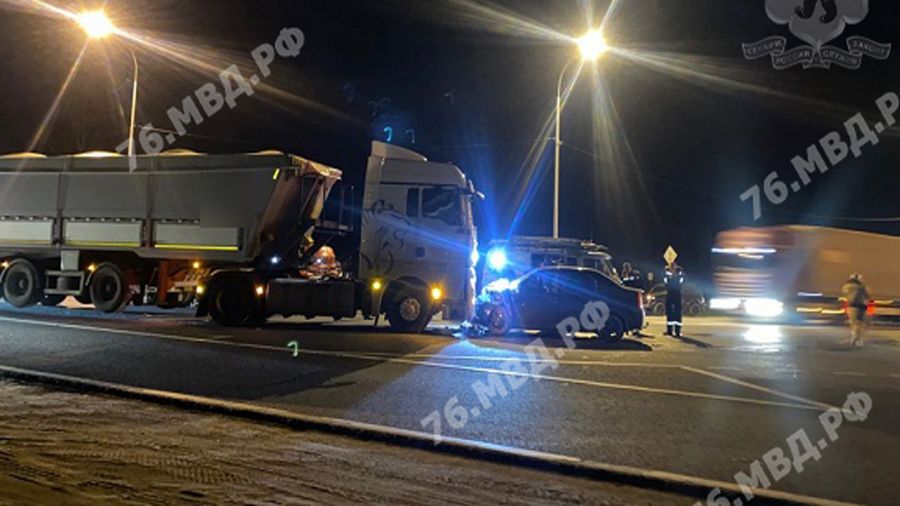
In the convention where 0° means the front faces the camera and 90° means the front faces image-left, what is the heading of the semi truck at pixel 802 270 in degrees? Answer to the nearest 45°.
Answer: approximately 45°

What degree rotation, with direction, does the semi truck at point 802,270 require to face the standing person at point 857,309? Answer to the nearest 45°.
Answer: approximately 45° to its left
